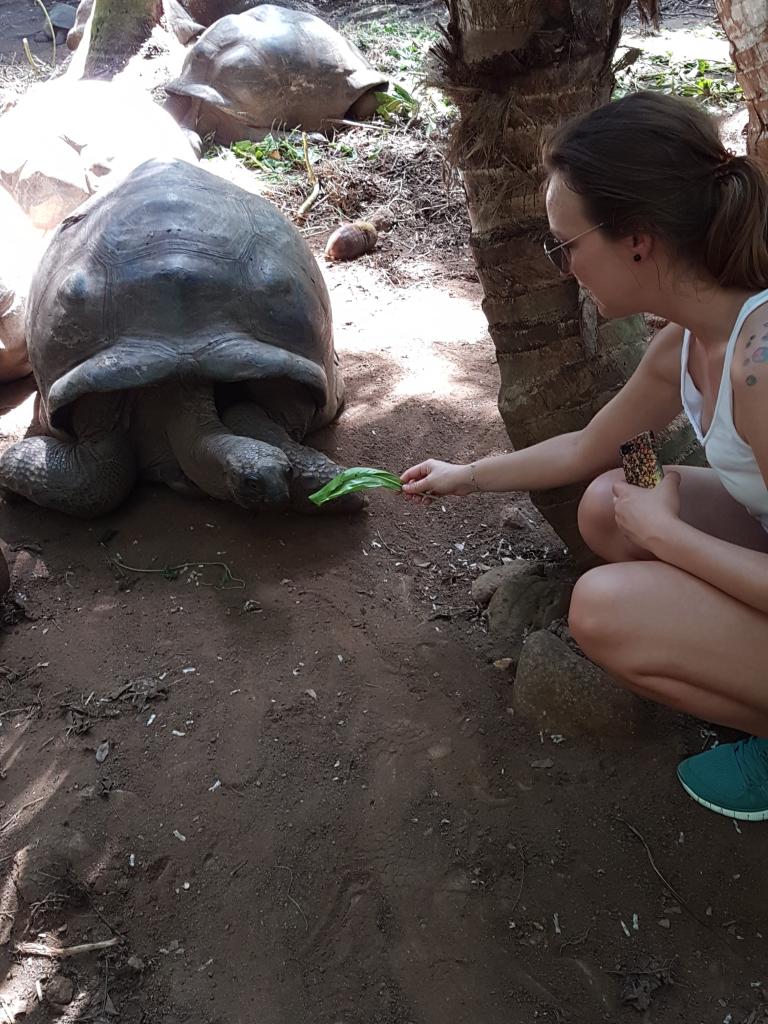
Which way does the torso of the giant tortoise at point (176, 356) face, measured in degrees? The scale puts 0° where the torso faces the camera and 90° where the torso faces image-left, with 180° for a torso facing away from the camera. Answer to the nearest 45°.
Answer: approximately 0°

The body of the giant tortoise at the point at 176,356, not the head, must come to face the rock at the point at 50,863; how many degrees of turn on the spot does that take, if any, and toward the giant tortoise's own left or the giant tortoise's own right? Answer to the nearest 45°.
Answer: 0° — it already faces it

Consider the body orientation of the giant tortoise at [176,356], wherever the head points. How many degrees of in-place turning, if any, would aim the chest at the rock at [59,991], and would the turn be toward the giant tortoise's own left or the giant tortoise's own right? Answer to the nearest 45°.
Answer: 0° — it already faces it

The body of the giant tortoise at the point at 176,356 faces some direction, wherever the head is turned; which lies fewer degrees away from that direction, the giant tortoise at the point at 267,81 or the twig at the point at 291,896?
the twig

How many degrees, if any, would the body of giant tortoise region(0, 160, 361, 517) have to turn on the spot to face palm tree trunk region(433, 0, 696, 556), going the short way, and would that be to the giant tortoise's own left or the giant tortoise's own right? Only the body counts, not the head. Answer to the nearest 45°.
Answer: approximately 45° to the giant tortoise's own left

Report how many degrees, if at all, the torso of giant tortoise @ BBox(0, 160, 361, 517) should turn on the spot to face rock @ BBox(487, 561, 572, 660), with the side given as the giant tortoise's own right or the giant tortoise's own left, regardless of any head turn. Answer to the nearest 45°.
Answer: approximately 45° to the giant tortoise's own left

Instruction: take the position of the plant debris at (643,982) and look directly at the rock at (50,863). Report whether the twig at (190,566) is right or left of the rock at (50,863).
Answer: right

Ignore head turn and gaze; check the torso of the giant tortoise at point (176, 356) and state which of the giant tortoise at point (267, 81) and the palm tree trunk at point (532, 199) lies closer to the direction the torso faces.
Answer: the palm tree trunk

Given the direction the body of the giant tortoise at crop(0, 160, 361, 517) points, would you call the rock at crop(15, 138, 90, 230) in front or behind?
behind

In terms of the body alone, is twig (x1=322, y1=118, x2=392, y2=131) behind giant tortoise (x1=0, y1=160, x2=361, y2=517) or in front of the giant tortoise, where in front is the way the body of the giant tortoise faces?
behind

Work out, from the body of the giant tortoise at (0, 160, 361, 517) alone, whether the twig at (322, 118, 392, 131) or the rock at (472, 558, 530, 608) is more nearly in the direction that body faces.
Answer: the rock

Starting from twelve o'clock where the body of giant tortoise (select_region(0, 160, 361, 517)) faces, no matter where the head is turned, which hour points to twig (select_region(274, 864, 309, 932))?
The twig is roughly at 12 o'clock from the giant tortoise.
